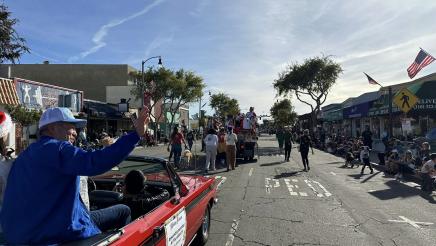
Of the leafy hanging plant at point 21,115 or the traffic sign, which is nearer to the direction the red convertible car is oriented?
the traffic sign

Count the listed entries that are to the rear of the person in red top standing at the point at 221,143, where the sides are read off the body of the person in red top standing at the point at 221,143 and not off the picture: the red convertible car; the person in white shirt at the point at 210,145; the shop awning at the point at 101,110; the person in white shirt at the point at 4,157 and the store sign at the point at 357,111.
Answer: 3

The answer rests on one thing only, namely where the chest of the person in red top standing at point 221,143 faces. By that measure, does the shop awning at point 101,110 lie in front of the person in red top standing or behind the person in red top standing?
in front

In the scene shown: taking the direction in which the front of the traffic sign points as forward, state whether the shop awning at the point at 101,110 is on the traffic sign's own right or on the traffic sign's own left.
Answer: on the traffic sign's own right

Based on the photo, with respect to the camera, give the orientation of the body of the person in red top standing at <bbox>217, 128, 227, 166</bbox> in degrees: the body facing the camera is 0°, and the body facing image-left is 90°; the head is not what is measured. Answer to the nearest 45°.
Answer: approximately 180°

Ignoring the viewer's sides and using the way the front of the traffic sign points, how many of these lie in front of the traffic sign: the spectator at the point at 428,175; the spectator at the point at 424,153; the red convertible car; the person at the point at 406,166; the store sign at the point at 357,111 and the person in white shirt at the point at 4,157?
5

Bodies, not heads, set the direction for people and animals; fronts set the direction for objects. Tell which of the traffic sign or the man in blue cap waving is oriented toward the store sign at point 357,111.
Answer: the man in blue cap waving

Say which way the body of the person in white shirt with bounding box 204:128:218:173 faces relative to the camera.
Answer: away from the camera

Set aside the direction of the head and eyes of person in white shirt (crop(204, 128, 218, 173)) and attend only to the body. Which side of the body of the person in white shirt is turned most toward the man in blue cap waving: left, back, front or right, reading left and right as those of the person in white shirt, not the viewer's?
back

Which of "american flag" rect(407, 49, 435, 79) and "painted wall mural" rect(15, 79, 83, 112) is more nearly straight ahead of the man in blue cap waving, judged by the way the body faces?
the american flag

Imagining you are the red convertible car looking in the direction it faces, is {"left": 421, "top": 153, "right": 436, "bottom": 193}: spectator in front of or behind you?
in front

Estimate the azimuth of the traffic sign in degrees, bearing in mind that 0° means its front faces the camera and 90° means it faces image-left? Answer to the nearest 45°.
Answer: approximately 0°
